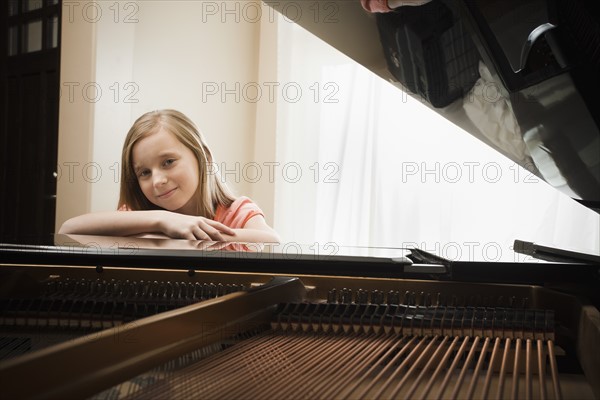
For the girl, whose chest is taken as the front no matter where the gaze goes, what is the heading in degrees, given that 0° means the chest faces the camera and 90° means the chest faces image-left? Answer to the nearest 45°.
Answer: approximately 0°

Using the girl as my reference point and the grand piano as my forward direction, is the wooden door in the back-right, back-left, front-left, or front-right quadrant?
back-right

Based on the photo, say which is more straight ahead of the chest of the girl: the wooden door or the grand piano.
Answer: the grand piano

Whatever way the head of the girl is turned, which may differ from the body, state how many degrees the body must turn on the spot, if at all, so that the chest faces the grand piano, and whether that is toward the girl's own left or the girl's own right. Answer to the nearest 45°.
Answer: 0° — they already face it

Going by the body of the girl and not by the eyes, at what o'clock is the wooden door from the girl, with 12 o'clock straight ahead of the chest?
The wooden door is roughly at 4 o'clock from the girl.
